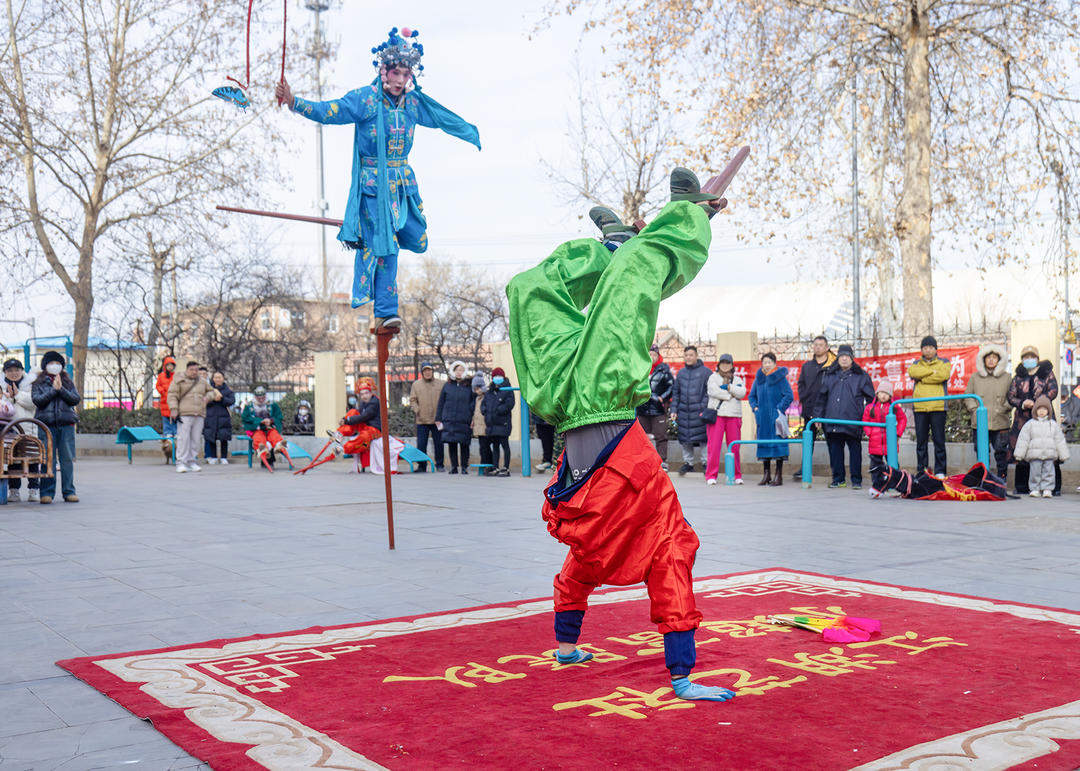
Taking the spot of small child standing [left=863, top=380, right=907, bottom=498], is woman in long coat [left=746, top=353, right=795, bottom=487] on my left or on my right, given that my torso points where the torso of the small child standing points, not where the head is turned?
on my right

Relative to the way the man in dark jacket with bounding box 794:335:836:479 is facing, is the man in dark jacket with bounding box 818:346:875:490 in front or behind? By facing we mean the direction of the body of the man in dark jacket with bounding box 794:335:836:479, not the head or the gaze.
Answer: in front

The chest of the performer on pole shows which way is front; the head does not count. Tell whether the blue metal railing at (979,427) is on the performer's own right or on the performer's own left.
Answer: on the performer's own left

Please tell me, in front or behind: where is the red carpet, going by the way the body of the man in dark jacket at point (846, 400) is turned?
in front

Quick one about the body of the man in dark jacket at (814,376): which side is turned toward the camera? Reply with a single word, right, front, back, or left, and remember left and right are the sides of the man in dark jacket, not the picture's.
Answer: front

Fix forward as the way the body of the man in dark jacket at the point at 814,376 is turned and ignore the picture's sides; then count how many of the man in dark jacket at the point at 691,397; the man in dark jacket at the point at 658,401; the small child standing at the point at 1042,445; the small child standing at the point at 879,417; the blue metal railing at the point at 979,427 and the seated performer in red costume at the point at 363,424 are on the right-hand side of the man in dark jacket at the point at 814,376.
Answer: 3

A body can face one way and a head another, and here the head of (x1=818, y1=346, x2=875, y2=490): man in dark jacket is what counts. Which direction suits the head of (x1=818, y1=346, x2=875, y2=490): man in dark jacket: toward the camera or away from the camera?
toward the camera

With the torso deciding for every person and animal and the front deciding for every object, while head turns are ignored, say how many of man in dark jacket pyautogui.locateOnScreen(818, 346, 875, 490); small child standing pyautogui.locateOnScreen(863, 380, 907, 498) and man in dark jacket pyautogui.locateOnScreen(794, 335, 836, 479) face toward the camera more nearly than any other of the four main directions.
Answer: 3

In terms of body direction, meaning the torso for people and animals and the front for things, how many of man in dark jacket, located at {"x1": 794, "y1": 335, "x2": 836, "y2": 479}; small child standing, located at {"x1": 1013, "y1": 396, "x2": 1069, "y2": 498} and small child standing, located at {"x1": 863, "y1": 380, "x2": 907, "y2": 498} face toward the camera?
3

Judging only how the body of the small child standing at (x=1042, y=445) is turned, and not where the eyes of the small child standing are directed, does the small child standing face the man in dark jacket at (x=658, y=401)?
no

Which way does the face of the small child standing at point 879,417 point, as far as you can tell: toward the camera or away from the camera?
toward the camera

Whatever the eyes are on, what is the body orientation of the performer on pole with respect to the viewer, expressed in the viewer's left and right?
facing the viewer and to the right of the viewer

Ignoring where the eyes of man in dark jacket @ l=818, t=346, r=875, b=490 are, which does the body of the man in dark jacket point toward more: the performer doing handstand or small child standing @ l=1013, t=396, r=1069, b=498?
the performer doing handstand

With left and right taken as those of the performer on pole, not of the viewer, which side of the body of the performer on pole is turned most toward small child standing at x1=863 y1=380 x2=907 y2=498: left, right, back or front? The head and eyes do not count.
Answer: left

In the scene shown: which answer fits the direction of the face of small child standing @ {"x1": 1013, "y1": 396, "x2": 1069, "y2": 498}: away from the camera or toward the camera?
toward the camera

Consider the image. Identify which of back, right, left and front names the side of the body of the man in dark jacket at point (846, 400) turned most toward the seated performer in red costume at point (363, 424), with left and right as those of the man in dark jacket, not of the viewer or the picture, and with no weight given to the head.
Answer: right

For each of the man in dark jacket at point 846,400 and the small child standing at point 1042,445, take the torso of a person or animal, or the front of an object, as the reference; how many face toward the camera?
2
